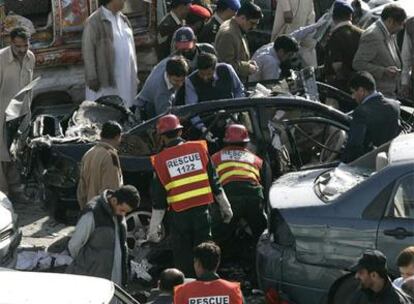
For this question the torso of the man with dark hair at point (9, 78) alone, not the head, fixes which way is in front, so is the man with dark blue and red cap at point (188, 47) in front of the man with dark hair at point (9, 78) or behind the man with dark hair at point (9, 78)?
in front

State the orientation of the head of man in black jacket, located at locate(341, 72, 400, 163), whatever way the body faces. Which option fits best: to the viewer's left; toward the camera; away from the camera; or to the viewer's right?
to the viewer's left

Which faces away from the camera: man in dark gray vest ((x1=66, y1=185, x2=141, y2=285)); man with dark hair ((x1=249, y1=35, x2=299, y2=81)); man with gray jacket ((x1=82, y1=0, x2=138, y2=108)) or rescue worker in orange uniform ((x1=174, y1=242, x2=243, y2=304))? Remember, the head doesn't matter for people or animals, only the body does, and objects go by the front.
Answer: the rescue worker in orange uniform

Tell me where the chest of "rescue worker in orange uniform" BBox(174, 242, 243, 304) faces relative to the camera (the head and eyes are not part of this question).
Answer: away from the camera

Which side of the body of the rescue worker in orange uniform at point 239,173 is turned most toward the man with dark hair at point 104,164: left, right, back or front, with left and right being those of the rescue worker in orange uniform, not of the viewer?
left

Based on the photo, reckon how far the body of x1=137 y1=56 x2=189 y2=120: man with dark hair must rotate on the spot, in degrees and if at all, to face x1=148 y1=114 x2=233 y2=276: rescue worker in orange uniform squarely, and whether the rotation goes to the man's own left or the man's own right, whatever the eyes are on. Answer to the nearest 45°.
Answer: approximately 45° to the man's own right

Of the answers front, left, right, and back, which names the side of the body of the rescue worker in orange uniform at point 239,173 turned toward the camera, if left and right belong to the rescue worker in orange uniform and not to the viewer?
back

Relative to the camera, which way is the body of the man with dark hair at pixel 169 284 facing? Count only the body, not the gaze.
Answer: away from the camera

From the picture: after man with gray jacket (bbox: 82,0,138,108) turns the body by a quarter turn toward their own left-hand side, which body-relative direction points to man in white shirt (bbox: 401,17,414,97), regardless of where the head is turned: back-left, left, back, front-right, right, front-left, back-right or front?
front-right

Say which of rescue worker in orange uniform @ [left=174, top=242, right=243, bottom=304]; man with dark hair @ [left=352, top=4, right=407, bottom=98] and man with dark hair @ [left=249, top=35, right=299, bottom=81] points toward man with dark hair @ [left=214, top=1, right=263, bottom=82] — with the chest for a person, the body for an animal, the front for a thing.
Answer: the rescue worker in orange uniform

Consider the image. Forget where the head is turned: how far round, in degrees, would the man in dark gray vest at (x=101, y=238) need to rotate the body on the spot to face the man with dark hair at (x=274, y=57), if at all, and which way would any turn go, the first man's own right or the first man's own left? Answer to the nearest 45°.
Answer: approximately 90° to the first man's own left

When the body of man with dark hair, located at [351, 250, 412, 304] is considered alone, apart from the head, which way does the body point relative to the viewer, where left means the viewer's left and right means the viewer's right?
facing to the left of the viewer

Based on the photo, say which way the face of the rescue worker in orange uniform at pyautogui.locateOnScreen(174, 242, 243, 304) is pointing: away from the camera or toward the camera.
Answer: away from the camera

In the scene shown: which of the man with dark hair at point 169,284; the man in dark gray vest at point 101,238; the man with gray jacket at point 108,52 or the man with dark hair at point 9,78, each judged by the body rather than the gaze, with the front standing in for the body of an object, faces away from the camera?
the man with dark hair at point 169,284

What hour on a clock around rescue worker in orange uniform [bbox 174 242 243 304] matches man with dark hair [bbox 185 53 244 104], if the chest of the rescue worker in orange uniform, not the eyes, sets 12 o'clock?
The man with dark hair is roughly at 12 o'clock from the rescue worker in orange uniform.

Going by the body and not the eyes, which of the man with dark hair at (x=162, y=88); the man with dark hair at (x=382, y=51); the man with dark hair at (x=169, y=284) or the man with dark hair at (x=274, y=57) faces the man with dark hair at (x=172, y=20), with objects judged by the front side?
the man with dark hair at (x=169, y=284)
